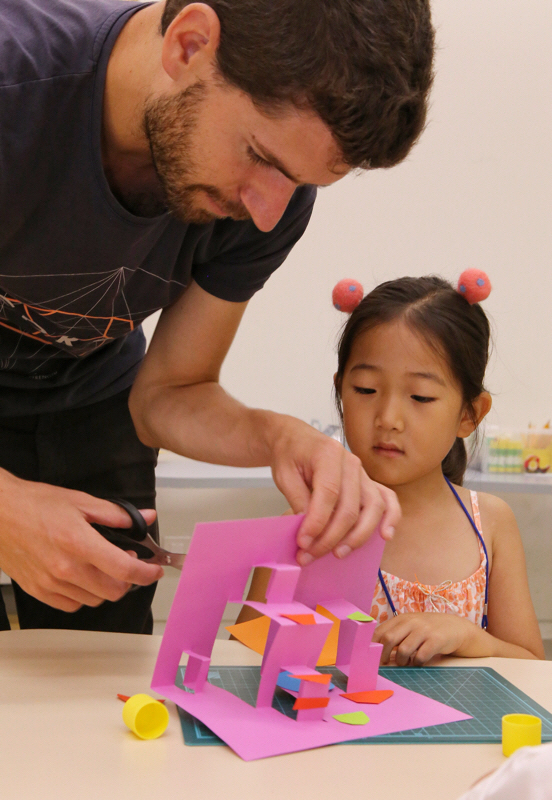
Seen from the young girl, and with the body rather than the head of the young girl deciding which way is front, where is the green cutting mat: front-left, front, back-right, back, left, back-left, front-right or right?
front-left

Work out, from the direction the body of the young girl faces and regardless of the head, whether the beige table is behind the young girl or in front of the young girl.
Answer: in front

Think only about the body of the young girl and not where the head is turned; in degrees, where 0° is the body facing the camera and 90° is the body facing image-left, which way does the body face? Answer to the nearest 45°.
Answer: approximately 45°

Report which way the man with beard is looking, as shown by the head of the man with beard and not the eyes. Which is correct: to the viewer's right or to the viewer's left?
to the viewer's right

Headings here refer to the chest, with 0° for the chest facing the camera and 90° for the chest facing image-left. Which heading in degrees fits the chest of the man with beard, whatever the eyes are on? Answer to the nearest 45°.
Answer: approximately 315°

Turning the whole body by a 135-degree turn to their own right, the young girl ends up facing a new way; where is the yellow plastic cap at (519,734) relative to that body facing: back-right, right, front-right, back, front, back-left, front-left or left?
back

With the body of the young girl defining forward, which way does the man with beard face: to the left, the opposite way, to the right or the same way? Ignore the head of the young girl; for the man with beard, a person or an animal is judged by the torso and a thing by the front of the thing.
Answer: to the left

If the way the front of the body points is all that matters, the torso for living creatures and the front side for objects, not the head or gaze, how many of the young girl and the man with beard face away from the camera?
0
